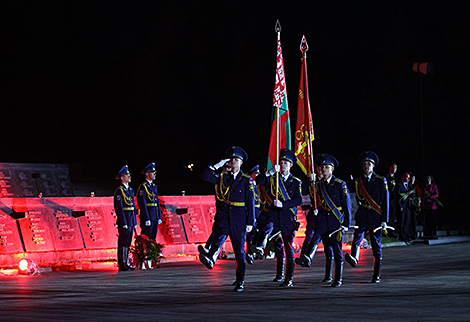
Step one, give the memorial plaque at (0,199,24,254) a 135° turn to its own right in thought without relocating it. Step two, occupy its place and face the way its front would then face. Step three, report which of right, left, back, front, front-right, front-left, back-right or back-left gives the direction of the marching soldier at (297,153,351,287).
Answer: back

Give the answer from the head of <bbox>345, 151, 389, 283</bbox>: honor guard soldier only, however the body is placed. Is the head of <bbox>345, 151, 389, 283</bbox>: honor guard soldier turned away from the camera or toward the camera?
toward the camera

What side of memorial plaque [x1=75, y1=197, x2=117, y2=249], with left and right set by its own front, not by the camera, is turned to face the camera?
front

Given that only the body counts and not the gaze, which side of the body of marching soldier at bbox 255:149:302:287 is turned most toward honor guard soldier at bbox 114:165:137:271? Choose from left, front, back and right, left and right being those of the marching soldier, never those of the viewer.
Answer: right

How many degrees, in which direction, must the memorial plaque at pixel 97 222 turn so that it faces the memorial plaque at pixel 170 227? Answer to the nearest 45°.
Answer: approximately 135° to its left

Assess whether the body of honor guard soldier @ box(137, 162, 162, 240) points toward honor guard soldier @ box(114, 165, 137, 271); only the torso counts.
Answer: no

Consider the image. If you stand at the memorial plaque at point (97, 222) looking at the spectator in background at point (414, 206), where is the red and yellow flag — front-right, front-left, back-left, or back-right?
front-right

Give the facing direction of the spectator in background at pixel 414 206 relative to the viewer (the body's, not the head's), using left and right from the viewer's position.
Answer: facing the viewer and to the left of the viewer

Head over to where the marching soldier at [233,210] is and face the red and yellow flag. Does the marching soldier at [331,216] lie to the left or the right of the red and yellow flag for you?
right

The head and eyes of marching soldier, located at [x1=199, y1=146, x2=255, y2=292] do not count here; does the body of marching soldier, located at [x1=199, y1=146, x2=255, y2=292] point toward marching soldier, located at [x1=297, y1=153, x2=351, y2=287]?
no

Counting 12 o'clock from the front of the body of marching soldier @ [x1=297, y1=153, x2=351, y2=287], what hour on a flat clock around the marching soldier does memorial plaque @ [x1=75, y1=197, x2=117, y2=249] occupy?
The memorial plaque is roughly at 3 o'clock from the marching soldier.

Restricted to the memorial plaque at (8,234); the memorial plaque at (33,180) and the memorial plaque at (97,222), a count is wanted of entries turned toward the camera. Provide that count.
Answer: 3

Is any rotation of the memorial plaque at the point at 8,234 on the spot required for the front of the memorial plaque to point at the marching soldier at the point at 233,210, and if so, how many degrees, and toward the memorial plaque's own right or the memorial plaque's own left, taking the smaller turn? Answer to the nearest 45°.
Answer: approximately 45° to the memorial plaque's own left

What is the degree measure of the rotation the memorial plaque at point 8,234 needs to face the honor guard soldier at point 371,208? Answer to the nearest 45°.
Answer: approximately 45° to its left
